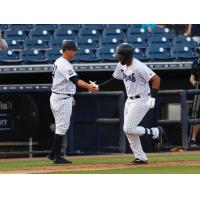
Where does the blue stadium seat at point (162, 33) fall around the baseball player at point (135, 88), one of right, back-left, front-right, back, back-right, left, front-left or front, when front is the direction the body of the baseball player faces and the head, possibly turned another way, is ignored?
back-right

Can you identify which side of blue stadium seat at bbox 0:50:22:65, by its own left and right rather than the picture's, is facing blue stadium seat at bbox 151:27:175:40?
left

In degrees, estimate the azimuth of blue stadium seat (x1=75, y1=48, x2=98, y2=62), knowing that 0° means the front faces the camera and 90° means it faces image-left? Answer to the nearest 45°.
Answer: approximately 0°

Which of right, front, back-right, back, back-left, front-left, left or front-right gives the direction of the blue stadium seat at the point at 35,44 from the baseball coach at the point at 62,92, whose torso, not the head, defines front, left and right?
left

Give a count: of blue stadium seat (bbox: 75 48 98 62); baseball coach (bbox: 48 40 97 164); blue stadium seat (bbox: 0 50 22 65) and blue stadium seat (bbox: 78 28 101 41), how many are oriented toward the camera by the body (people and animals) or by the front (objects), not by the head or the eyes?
3

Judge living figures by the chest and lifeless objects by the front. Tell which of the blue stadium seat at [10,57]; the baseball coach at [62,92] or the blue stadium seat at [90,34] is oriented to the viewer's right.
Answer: the baseball coach

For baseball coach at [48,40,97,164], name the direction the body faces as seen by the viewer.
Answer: to the viewer's right

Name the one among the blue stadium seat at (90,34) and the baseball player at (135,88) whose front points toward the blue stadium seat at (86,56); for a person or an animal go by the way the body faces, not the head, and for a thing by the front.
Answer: the blue stadium seat at (90,34)

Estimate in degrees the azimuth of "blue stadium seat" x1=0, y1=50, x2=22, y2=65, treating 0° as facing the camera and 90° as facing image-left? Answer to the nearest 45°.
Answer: approximately 0°

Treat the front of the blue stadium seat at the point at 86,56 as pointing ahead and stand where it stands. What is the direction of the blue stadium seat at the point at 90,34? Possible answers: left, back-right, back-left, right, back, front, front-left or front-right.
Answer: back

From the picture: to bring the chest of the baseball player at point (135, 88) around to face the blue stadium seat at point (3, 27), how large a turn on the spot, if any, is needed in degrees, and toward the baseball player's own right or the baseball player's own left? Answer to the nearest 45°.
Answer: approximately 90° to the baseball player's own right
